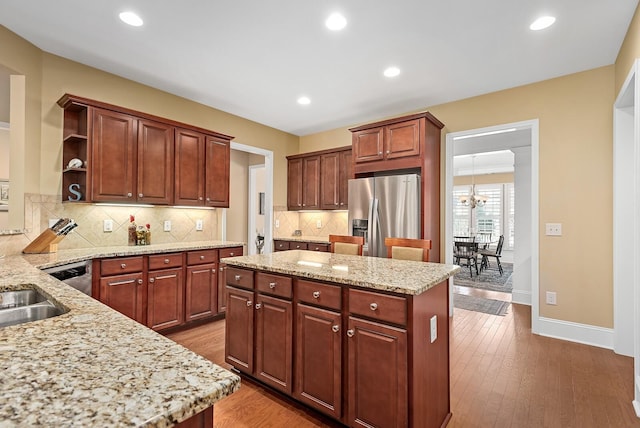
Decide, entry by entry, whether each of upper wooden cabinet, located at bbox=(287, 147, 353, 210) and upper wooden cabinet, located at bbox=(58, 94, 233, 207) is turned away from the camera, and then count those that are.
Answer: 0

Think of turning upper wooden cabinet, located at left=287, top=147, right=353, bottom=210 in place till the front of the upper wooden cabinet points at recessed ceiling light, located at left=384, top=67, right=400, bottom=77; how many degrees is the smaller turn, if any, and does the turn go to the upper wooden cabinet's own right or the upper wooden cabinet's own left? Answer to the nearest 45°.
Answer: approximately 90° to the upper wooden cabinet's own left

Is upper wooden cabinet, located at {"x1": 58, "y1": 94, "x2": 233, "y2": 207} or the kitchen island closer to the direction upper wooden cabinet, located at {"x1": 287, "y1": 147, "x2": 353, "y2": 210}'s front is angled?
the upper wooden cabinet

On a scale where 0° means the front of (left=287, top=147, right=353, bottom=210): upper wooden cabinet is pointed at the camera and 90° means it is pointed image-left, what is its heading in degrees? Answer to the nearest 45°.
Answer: approximately 45°

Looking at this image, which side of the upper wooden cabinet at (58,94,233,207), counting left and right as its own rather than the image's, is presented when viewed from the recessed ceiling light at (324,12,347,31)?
front

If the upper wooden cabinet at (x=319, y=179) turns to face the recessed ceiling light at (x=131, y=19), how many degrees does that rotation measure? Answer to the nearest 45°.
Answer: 0° — it already faces it

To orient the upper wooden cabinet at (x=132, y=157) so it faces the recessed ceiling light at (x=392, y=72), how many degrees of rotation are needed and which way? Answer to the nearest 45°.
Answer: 0° — it already faces it

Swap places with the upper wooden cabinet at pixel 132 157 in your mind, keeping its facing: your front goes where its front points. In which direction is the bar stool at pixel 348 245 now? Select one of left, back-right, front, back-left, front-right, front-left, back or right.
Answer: front

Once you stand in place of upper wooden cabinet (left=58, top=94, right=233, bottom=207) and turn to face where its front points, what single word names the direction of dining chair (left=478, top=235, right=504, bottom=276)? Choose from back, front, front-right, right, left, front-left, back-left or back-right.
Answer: front-left

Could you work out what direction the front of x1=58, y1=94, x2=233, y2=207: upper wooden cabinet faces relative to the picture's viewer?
facing the viewer and to the right of the viewer

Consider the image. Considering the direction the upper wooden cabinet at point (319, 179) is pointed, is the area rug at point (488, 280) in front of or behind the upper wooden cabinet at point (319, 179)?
behind

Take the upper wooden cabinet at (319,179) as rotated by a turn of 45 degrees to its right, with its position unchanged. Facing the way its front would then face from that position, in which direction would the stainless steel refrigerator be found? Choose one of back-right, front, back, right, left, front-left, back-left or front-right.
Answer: back-left

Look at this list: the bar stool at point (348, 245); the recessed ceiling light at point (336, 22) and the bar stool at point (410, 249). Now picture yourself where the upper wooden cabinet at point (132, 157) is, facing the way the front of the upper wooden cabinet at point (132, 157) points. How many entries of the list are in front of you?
3
